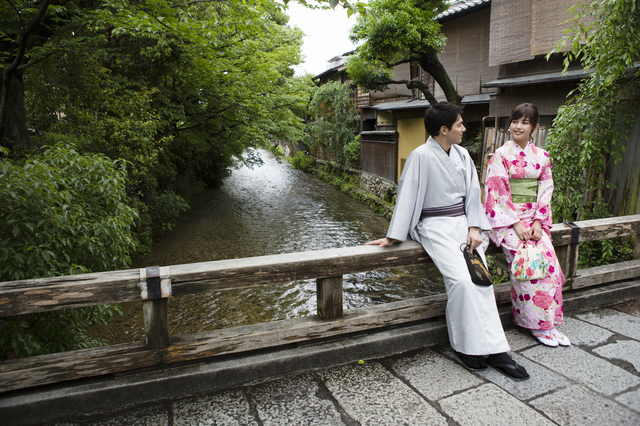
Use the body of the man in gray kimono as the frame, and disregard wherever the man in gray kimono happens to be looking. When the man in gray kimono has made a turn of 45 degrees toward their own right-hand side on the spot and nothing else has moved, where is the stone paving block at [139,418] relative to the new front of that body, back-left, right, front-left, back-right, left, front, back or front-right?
front-right

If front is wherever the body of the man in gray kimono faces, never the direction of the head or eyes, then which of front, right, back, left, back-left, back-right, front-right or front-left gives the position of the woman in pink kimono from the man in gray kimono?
left

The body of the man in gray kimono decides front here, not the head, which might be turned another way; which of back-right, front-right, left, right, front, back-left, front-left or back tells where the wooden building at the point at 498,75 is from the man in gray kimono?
back-left

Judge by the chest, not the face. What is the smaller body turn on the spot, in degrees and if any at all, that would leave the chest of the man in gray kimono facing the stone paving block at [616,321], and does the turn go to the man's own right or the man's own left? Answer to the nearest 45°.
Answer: approximately 90° to the man's own left

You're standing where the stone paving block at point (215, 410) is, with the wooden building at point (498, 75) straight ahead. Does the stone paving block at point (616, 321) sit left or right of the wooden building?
right

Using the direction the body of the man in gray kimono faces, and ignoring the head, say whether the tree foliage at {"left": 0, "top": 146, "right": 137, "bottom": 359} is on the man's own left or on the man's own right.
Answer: on the man's own right

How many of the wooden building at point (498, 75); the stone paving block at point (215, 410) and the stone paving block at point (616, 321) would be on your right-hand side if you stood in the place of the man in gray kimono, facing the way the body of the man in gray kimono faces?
1

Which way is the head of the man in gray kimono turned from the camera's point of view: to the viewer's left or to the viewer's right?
to the viewer's right

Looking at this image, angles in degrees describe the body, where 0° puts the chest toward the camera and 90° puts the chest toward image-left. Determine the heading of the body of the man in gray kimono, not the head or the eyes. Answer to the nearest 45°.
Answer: approximately 315°
